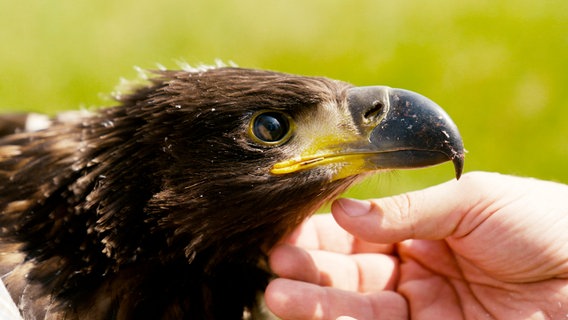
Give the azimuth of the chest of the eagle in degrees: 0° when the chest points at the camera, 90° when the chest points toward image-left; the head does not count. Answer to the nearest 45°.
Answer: approximately 270°
